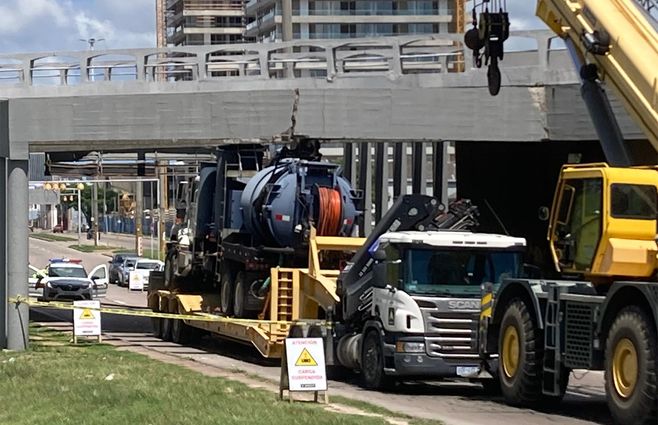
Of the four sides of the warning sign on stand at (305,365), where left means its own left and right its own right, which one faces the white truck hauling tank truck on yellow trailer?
back

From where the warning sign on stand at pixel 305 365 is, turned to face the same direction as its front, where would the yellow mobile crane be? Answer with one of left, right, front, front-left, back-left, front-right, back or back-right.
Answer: left

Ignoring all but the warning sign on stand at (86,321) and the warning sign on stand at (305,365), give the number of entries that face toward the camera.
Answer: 2

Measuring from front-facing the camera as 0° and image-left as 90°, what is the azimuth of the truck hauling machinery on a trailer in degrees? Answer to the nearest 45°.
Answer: approximately 315°
